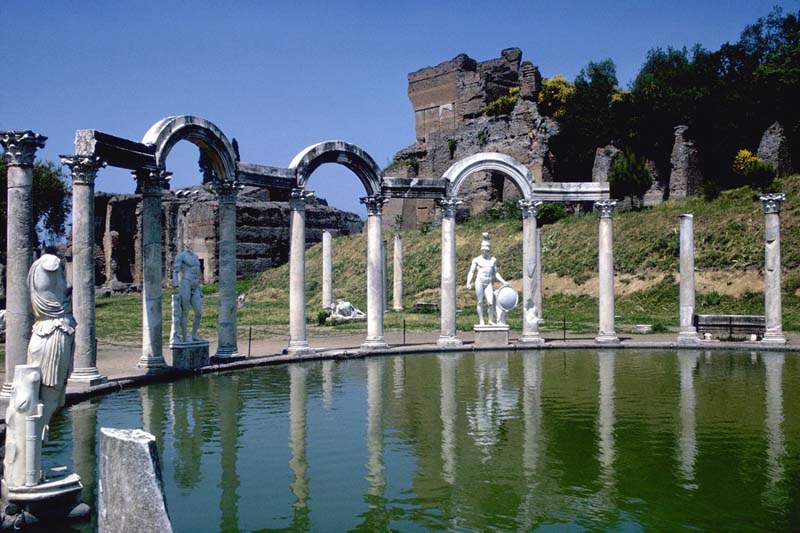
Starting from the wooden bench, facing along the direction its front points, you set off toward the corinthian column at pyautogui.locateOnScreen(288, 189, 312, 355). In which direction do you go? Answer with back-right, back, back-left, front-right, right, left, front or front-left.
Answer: front-right

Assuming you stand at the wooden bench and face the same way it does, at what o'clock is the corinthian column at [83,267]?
The corinthian column is roughly at 1 o'clock from the wooden bench.

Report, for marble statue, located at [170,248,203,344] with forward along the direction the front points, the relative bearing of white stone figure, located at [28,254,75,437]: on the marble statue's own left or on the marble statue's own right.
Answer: on the marble statue's own right

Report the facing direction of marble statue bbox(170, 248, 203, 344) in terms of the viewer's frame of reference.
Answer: facing the viewer and to the right of the viewer

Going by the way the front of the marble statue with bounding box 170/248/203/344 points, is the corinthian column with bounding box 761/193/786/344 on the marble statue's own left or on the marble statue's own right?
on the marble statue's own left

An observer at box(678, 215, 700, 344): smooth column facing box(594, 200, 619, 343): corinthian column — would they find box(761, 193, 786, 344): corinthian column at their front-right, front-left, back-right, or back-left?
back-left

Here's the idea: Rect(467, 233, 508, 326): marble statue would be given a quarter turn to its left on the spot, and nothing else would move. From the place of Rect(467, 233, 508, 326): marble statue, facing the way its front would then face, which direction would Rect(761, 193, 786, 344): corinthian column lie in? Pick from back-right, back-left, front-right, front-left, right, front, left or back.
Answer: front

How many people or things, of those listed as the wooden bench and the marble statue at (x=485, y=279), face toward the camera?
2

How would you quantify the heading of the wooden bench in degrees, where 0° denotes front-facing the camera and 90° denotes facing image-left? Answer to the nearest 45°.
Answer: approximately 0°

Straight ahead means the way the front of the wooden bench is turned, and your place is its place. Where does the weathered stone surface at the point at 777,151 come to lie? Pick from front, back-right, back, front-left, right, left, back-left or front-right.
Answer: back

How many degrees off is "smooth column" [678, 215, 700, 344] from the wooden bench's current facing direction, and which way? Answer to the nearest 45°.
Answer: approximately 45° to its right
